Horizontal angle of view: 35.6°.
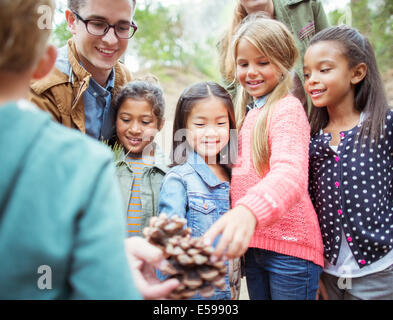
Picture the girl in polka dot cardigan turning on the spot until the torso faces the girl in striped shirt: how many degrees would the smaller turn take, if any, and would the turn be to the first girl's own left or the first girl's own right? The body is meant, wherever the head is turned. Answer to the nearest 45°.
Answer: approximately 45° to the first girl's own right

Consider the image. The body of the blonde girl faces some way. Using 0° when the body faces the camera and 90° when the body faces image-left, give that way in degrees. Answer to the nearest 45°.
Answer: approximately 45°

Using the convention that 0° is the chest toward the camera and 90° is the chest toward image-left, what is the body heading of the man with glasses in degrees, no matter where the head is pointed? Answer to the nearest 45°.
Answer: approximately 315°

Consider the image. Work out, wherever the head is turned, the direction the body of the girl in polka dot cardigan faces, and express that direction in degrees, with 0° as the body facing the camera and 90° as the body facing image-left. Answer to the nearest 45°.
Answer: approximately 45°
